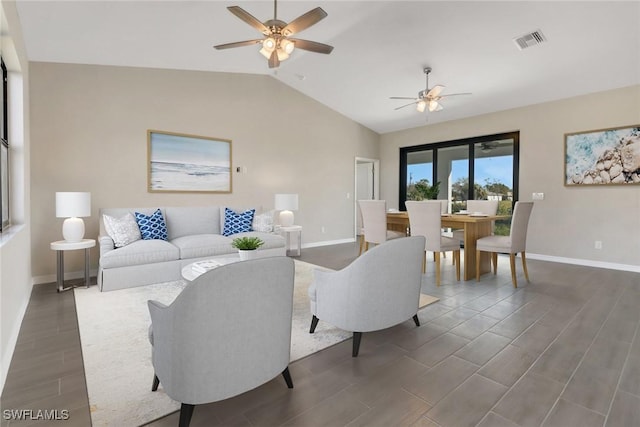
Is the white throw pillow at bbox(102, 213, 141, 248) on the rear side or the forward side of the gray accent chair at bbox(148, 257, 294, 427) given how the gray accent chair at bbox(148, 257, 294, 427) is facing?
on the forward side

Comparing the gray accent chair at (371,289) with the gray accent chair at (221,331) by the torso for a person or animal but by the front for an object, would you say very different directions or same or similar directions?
same or similar directions

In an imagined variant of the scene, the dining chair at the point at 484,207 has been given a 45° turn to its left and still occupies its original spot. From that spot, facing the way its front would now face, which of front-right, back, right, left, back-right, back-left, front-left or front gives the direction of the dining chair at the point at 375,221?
front-right

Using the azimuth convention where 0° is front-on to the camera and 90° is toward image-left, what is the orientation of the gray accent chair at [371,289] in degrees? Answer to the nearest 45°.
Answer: approximately 135°

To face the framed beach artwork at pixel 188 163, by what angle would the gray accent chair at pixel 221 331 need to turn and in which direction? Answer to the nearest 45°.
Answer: approximately 45° to its right

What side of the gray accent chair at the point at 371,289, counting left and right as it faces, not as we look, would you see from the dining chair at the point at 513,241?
right

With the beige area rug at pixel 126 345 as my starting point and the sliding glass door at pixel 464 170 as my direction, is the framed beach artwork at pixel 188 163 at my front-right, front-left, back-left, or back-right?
front-left

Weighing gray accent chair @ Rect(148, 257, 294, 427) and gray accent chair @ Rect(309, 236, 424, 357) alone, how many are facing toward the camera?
0

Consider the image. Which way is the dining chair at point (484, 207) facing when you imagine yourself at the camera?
facing the viewer and to the left of the viewer

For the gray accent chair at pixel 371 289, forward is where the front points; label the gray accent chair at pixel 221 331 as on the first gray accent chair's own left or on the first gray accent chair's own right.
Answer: on the first gray accent chair's own left

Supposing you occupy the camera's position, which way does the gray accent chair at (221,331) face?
facing away from the viewer and to the left of the viewer
